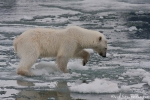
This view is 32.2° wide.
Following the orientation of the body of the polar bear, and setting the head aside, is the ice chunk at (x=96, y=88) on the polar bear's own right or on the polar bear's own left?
on the polar bear's own right

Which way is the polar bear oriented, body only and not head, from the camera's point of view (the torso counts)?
to the viewer's right
